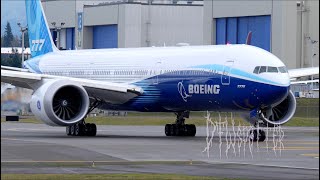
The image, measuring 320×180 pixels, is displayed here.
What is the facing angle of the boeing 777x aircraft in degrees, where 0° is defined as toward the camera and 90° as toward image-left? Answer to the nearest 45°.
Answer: approximately 315°
